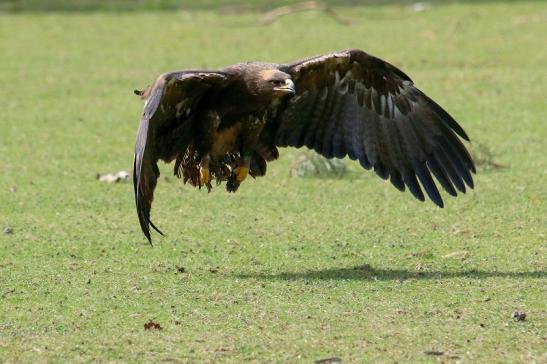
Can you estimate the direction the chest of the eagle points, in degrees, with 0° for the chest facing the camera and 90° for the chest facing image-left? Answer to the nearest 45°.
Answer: approximately 315°
